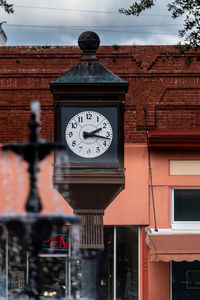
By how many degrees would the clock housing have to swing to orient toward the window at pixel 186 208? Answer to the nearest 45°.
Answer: approximately 180°

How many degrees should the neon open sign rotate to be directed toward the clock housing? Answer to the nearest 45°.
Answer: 0° — it already faces it

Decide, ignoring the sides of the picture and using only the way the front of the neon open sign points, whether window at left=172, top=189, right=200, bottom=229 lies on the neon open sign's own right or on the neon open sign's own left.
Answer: on the neon open sign's own left

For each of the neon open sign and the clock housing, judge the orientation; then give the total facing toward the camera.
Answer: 2

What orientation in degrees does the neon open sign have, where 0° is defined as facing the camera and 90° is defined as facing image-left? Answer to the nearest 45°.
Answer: approximately 0°

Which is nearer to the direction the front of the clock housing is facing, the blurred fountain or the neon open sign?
the blurred fountain

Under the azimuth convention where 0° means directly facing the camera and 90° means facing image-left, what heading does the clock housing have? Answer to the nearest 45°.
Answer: approximately 0°

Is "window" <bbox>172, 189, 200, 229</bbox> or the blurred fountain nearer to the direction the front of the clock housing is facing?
the blurred fountain

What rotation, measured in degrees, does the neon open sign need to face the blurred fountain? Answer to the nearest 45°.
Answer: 0° — it already faces it
